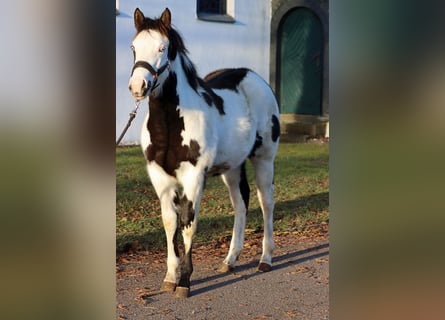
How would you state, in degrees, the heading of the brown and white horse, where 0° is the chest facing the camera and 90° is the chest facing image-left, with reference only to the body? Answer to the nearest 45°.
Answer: approximately 45°
